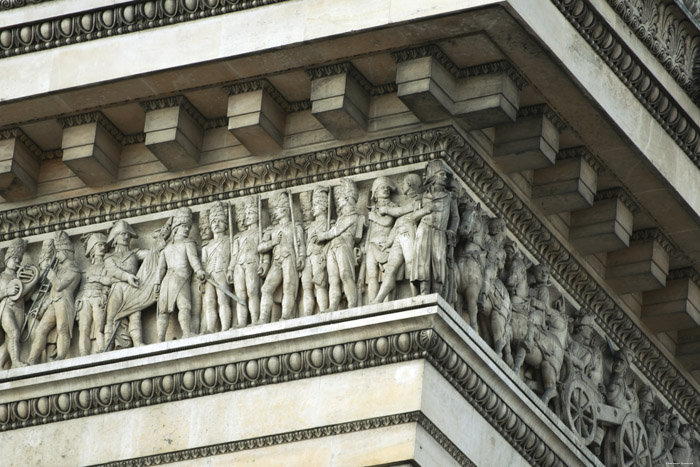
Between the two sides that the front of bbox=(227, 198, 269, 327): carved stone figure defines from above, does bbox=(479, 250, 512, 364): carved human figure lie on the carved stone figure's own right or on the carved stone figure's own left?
on the carved stone figure's own left

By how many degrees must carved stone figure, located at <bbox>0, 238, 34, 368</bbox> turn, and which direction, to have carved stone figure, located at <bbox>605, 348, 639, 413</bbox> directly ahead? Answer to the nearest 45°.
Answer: approximately 45° to its left

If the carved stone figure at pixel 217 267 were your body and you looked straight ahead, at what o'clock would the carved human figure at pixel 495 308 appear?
The carved human figure is roughly at 9 o'clock from the carved stone figure.

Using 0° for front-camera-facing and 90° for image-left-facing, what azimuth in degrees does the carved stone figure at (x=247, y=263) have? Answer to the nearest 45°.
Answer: approximately 0°
